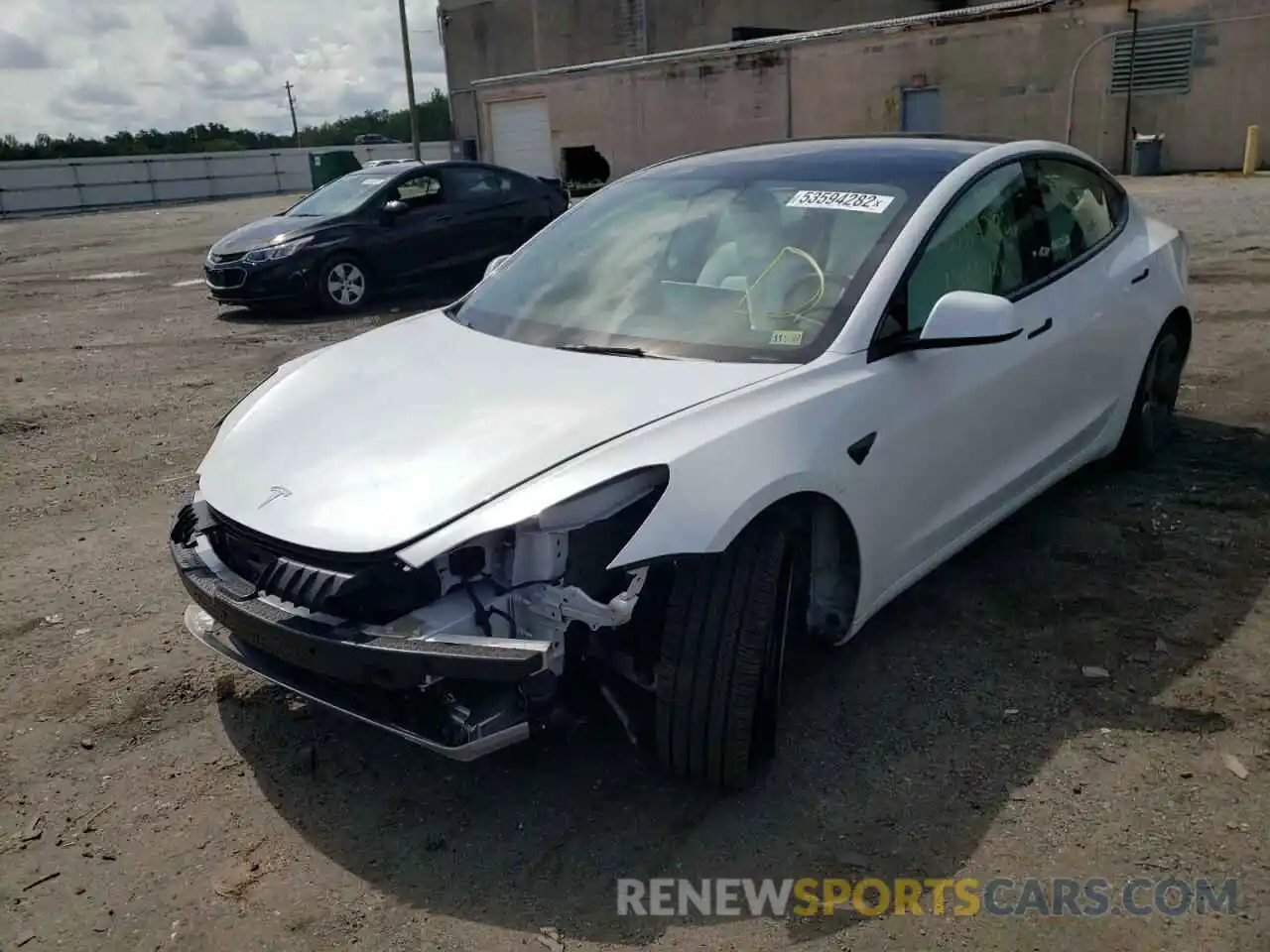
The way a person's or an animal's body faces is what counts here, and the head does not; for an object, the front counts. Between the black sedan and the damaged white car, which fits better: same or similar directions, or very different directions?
same or similar directions

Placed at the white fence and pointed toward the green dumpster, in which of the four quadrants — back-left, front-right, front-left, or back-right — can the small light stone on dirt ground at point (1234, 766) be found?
front-right

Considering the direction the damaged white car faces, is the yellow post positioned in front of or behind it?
behind

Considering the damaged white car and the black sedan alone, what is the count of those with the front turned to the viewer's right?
0

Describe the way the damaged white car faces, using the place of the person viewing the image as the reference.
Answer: facing the viewer and to the left of the viewer

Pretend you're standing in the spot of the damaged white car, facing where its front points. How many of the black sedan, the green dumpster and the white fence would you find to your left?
0

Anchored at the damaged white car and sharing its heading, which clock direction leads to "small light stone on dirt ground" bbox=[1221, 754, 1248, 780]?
The small light stone on dirt ground is roughly at 8 o'clock from the damaged white car.

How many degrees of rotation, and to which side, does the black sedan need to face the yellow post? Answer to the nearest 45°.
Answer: approximately 135° to its left

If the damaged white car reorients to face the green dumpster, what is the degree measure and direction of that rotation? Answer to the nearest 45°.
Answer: approximately 135° to its right

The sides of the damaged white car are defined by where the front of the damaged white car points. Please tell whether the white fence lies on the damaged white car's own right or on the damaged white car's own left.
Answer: on the damaged white car's own right

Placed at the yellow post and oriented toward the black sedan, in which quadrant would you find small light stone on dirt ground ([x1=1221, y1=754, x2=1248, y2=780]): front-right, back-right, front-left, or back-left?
front-left

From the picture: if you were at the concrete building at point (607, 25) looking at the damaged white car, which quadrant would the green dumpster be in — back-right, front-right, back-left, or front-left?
front-right

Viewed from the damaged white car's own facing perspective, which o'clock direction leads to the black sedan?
The black sedan is roughly at 4 o'clock from the damaged white car.

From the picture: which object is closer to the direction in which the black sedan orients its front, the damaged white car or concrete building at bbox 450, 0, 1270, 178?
the damaged white car

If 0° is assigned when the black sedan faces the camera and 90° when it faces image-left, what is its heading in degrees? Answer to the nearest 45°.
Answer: approximately 45°

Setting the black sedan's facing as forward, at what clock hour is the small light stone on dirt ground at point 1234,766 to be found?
The small light stone on dirt ground is roughly at 10 o'clock from the black sedan.
